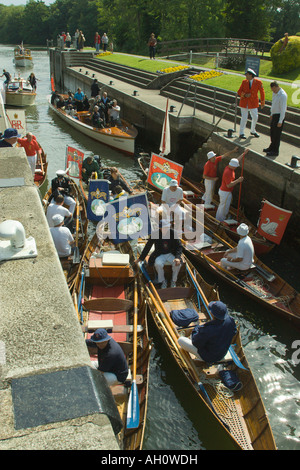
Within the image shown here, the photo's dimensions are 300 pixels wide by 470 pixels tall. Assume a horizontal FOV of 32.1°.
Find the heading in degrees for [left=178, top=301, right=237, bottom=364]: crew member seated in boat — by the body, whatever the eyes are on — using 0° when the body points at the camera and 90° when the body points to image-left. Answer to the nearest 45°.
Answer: approximately 135°

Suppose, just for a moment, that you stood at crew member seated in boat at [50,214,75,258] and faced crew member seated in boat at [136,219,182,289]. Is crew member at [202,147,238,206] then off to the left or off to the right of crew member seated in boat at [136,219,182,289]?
left

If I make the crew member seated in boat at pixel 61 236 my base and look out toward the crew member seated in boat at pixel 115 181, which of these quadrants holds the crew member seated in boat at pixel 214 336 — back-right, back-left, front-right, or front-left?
back-right

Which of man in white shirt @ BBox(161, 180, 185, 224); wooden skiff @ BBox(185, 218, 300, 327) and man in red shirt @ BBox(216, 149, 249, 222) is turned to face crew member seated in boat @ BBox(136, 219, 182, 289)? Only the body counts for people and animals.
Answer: the man in white shirt

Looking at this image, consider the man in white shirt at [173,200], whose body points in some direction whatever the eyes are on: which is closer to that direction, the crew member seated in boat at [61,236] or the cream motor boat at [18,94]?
the crew member seated in boat
